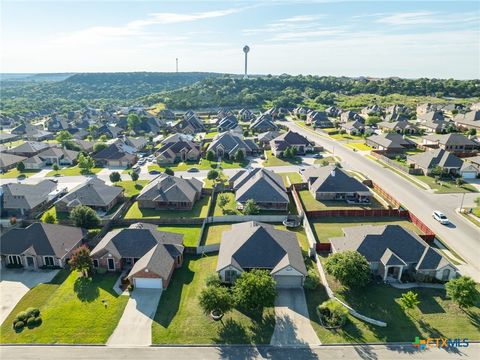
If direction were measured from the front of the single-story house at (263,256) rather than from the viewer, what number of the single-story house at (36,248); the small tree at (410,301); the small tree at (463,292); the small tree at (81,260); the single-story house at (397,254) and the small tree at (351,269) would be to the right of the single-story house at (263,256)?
2

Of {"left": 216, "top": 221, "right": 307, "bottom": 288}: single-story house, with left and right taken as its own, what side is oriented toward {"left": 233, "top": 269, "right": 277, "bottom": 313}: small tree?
front

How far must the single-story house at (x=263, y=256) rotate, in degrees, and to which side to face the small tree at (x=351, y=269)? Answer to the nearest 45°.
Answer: approximately 90° to its left

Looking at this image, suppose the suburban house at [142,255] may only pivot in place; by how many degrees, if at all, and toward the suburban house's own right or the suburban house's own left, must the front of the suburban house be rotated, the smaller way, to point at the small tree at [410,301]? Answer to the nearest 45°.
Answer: approximately 45° to the suburban house's own left

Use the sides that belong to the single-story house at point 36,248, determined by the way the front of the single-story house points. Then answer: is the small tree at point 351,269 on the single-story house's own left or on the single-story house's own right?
on the single-story house's own left

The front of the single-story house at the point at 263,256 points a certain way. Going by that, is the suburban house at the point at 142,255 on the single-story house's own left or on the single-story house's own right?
on the single-story house's own right

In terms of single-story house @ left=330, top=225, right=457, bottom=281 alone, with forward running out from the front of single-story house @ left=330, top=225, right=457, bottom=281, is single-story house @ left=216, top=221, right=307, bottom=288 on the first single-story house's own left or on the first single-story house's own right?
on the first single-story house's own right

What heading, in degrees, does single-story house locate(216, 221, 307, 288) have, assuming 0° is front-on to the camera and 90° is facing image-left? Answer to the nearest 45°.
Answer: approximately 0°

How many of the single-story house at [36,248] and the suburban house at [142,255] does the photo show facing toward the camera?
2

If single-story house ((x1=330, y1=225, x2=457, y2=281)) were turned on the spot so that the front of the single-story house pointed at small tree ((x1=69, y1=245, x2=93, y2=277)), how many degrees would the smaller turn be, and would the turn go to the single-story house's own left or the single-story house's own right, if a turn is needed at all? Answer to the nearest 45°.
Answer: approximately 45° to the single-story house's own right

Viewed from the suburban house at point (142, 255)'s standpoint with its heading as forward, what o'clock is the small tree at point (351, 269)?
The small tree is roughly at 10 o'clock from the suburban house.
